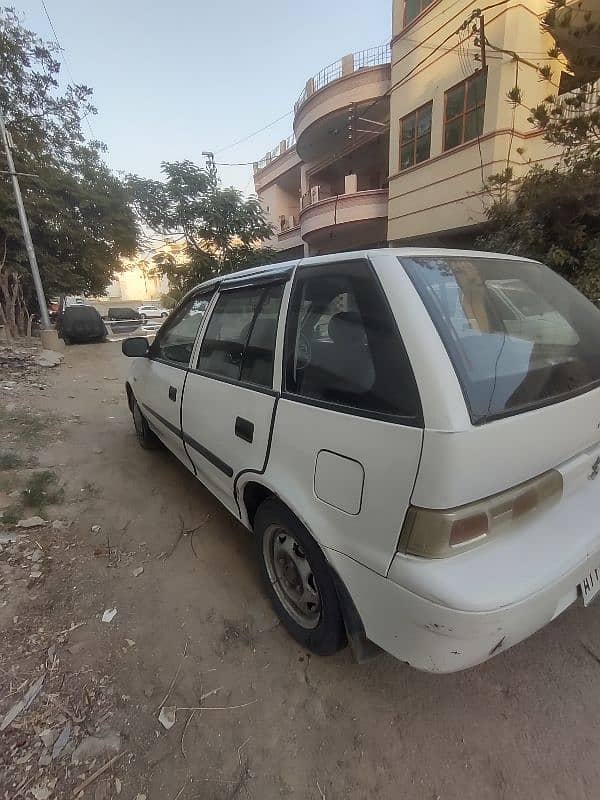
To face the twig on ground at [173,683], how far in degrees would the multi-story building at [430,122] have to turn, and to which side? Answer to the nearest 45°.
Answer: approximately 45° to its left

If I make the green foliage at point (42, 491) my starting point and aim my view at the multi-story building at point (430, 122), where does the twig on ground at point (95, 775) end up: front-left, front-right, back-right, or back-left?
back-right

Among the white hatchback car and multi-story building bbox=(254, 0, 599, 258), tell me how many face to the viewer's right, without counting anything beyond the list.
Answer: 0

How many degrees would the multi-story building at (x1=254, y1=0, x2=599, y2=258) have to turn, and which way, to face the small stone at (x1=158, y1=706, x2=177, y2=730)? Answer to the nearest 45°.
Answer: approximately 45° to its left

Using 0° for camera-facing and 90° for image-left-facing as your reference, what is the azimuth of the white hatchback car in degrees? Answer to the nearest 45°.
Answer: approximately 135°

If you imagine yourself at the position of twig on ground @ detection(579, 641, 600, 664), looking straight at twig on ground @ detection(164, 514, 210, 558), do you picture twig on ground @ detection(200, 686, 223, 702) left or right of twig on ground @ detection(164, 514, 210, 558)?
left

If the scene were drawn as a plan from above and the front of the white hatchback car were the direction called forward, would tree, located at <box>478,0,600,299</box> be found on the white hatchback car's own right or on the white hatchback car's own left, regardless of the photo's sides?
on the white hatchback car's own right

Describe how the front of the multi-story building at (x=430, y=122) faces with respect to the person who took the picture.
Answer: facing the viewer and to the left of the viewer

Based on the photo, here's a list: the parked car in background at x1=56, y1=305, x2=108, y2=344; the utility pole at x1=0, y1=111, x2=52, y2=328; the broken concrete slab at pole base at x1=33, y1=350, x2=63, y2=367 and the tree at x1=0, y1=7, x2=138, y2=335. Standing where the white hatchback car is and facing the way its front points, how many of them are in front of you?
4

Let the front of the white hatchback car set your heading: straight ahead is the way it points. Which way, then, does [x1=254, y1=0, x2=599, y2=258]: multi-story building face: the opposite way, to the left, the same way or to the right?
to the left

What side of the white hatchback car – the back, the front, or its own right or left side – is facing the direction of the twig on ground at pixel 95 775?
left

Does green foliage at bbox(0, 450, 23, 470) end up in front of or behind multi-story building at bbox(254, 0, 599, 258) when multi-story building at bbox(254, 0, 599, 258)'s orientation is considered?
in front

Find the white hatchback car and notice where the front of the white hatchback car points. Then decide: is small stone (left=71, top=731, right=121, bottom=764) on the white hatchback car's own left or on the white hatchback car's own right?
on the white hatchback car's own left

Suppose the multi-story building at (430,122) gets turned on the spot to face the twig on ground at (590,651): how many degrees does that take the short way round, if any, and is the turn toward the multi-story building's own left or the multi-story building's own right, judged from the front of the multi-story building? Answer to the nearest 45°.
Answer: approximately 45° to the multi-story building's own left
